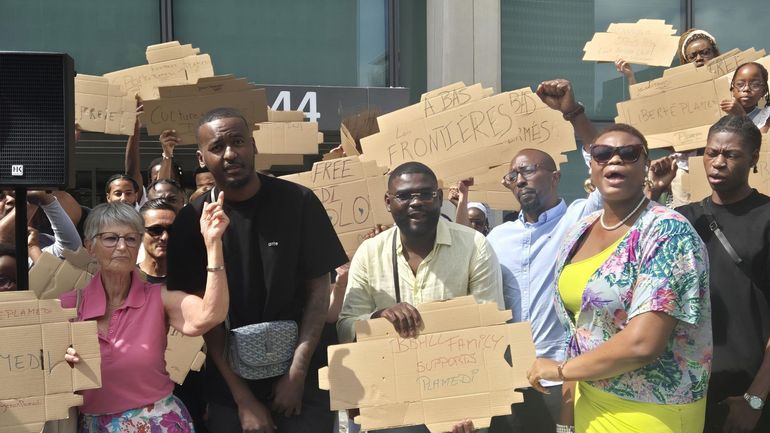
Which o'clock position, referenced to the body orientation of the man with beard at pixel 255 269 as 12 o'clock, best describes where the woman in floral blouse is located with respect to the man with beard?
The woman in floral blouse is roughly at 10 o'clock from the man with beard.

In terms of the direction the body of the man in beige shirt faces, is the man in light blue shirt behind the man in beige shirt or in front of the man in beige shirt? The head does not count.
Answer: behind

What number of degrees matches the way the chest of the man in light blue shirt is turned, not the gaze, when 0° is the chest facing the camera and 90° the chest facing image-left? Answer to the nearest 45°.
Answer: approximately 45°

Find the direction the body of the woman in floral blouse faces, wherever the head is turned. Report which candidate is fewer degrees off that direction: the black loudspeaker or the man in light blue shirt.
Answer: the black loudspeaker

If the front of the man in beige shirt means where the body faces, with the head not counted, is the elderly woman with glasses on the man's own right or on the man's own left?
on the man's own right

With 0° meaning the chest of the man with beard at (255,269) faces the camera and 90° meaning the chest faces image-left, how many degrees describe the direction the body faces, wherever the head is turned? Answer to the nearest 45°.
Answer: approximately 0°

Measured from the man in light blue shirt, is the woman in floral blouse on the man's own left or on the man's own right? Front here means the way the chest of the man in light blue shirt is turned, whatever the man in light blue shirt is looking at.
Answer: on the man's own left

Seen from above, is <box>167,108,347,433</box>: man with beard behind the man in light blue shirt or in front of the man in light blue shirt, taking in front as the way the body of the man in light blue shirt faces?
in front

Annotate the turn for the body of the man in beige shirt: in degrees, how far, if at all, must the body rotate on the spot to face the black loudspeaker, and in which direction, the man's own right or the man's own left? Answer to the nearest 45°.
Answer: approximately 90° to the man's own right
